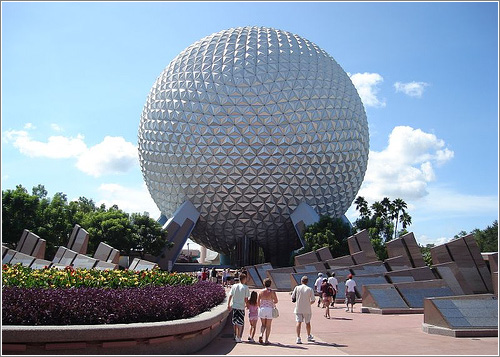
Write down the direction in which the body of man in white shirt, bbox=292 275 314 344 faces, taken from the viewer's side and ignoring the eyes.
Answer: away from the camera

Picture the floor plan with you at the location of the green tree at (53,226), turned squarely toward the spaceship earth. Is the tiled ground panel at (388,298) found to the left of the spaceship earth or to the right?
right

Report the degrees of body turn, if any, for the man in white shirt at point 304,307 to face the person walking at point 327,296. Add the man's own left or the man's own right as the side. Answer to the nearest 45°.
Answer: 0° — they already face them

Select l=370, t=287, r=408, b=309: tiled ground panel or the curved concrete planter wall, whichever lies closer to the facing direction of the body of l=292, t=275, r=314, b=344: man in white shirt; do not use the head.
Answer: the tiled ground panel

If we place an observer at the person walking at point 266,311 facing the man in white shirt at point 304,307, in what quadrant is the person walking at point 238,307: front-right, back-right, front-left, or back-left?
back-left

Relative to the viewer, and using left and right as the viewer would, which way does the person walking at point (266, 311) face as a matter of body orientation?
facing away from the viewer

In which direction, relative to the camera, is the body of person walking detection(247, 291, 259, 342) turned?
away from the camera

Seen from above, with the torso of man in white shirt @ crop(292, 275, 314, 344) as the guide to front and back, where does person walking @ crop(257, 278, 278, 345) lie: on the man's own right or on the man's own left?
on the man's own left

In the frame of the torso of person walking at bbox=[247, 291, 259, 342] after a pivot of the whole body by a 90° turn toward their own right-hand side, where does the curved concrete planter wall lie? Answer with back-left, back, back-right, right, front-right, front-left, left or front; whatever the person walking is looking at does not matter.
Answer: back-right

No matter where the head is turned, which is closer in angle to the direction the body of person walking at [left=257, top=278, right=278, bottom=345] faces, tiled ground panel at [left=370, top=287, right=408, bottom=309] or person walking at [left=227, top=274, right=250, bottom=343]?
the tiled ground panel
